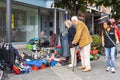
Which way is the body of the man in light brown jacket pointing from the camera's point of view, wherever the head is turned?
to the viewer's left

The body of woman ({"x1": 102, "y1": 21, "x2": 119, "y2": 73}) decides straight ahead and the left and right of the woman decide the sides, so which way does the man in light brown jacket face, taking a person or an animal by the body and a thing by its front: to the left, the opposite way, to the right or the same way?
to the right

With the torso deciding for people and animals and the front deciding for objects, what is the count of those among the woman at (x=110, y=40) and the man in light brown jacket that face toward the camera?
1

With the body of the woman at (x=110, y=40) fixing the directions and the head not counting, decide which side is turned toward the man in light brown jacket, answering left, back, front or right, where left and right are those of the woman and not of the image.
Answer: right

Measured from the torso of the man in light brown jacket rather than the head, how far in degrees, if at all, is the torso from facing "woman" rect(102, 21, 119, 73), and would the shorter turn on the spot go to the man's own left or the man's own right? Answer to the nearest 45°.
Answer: approximately 180°
